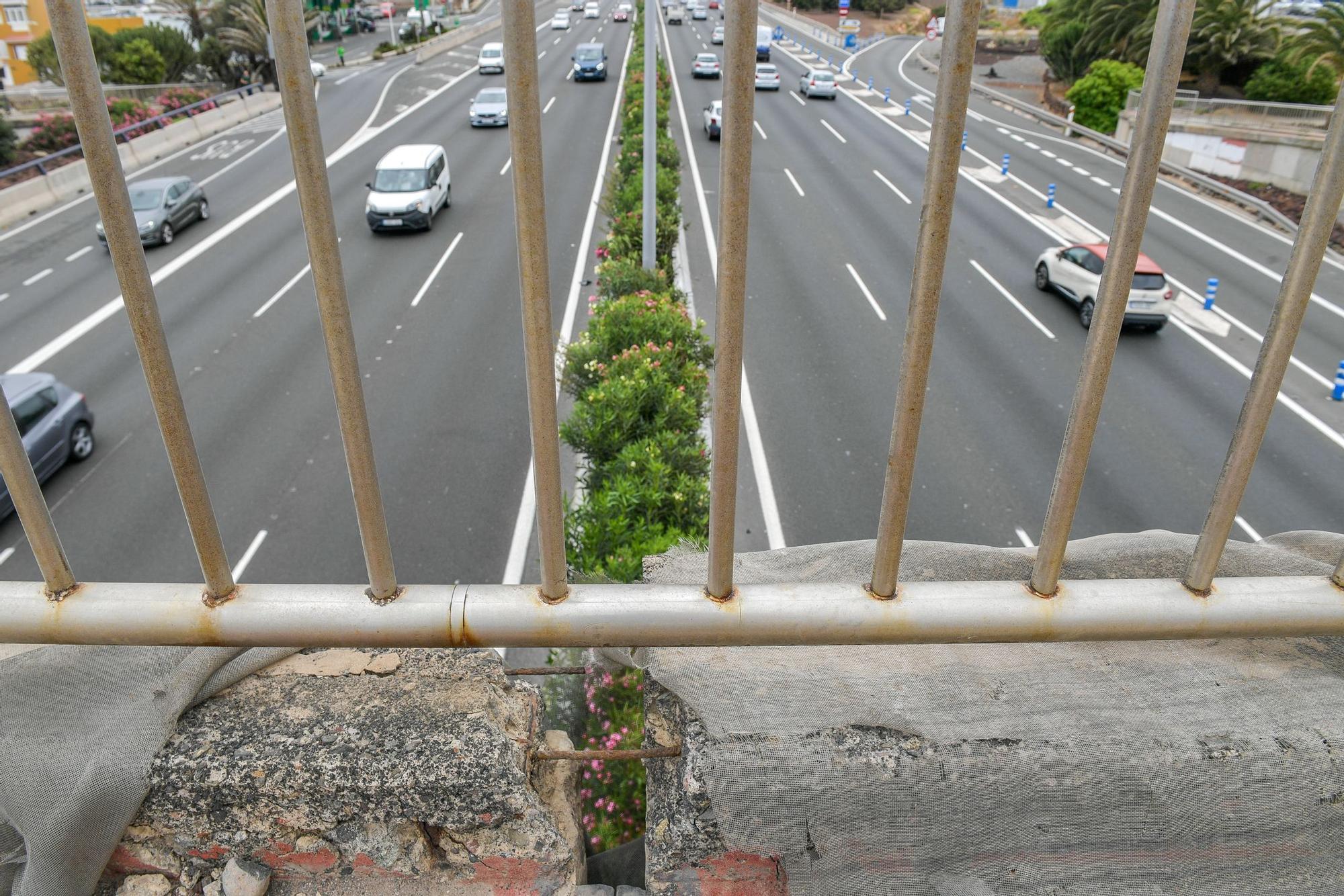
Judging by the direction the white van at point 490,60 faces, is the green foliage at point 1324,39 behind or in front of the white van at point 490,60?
in front

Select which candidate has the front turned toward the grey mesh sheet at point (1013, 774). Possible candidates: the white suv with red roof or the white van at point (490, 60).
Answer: the white van

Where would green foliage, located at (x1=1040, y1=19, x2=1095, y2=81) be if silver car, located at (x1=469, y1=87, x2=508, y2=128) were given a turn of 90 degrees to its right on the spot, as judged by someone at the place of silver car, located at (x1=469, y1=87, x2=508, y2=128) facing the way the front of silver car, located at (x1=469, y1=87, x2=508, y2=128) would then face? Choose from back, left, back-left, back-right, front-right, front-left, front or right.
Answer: back

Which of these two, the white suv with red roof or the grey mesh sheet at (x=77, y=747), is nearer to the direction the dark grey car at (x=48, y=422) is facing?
the grey mesh sheet

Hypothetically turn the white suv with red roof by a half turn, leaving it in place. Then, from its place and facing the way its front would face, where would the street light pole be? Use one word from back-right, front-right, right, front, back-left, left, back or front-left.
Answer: right

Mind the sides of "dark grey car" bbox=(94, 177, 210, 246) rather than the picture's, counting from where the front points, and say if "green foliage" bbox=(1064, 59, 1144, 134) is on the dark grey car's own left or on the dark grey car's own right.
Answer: on the dark grey car's own left

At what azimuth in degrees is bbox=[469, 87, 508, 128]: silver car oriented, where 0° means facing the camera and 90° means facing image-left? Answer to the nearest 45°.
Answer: approximately 0°

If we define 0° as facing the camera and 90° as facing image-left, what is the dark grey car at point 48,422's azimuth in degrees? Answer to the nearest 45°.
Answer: approximately 45°

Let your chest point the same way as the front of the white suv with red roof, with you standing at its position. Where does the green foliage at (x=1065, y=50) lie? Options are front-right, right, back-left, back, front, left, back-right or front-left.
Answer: front-right

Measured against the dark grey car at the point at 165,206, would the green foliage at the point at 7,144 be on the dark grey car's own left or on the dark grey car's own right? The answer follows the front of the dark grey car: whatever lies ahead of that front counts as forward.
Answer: on the dark grey car's own right

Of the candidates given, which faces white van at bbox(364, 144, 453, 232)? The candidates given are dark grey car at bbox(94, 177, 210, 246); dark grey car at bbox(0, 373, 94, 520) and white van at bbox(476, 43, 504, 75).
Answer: white van at bbox(476, 43, 504, 75)

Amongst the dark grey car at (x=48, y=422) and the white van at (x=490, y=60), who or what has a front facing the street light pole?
the white van

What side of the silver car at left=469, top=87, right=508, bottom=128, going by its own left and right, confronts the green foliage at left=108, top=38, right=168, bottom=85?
right

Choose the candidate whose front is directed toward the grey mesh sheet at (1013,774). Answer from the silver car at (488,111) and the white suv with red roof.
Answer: the silver car
